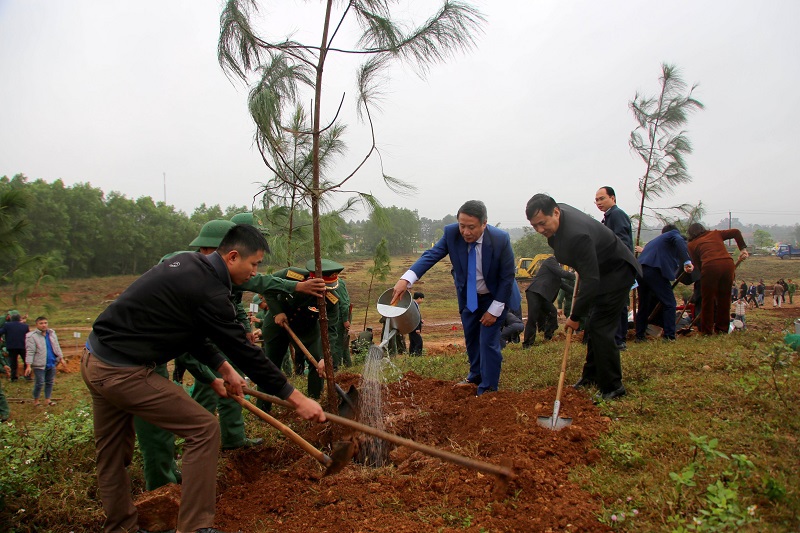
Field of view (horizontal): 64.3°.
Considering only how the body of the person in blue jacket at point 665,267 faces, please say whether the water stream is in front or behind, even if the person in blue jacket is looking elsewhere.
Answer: behind

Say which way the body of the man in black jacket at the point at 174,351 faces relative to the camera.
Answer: to the viewer's right

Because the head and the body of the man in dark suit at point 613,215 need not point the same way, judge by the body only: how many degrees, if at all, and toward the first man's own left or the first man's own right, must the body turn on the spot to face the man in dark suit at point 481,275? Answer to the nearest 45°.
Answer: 0° — they already face them

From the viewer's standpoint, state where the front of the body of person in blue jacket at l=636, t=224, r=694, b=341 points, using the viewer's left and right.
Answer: facing away from the viewer and to the right of the viewer

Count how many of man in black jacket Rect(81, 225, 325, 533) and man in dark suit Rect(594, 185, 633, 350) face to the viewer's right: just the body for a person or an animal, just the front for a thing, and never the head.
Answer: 1

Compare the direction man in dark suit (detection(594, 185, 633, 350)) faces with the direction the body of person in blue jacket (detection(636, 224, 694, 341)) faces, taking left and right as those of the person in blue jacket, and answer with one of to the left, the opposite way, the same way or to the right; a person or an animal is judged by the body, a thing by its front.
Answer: the opposite way

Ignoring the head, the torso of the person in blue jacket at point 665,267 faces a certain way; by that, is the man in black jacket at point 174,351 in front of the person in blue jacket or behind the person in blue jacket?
behind

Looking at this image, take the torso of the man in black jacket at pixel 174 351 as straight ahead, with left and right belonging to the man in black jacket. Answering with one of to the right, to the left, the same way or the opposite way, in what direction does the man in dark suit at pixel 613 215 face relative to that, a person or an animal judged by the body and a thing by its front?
the opposite way
